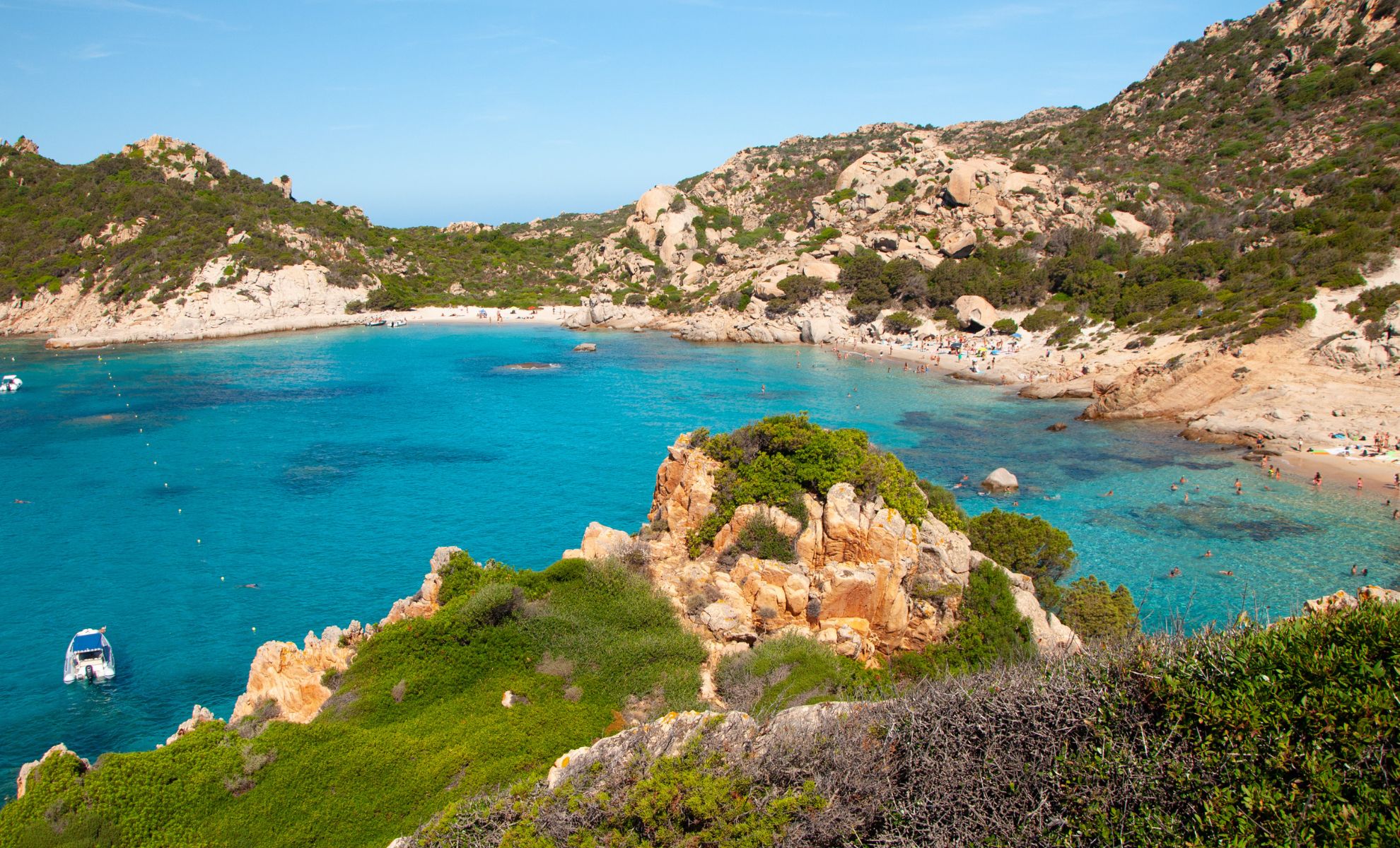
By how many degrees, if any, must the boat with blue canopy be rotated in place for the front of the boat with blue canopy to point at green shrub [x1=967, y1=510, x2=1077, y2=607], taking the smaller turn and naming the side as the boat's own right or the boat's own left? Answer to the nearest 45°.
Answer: approximately 135° to the boat's own right

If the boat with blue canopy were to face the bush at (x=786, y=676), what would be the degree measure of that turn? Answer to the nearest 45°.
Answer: approximately 135° to its right

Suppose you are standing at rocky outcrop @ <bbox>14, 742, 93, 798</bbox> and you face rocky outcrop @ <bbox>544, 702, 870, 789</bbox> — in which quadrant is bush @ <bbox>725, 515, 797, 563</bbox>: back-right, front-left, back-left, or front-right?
front-left

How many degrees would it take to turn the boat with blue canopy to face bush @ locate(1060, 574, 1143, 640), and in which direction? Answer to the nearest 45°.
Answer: approximately 135° to its right

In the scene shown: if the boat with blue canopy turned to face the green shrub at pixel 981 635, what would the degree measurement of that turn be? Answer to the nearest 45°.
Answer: approximately 135° to its right

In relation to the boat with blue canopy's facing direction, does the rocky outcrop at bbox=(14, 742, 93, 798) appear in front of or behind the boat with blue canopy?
behind

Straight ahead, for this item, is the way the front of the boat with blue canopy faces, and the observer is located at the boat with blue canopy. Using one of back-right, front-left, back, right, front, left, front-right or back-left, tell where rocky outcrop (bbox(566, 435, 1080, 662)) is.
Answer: back-right

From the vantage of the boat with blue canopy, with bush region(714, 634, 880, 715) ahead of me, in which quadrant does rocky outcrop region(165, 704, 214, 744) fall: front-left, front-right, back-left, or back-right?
front-right

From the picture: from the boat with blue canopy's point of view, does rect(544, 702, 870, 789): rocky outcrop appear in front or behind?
behind

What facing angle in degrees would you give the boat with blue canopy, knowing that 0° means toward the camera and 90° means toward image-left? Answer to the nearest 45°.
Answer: approximately 180°

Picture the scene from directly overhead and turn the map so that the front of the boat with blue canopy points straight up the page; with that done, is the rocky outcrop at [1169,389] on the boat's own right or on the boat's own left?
on the boat's own right

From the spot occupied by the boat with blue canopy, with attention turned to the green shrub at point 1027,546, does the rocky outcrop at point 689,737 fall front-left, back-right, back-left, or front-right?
front-right
